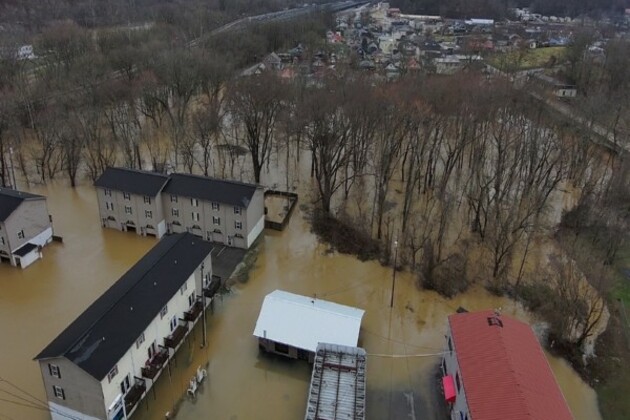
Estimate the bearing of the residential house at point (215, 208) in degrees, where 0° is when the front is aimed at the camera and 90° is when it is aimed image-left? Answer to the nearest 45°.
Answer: approximately 45°

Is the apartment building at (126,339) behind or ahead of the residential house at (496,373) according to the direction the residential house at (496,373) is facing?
ahead

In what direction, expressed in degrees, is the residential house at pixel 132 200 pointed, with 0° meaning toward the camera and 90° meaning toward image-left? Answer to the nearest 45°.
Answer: approximately 45°

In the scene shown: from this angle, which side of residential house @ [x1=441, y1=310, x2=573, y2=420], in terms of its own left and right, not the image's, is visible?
left

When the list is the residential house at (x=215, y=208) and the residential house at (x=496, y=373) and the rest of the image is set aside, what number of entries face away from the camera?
0

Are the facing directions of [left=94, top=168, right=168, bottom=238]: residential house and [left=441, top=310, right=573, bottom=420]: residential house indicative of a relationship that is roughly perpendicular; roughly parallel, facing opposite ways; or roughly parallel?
roughly perpendicular

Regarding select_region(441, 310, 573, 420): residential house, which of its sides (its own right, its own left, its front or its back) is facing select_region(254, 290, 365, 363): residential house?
front

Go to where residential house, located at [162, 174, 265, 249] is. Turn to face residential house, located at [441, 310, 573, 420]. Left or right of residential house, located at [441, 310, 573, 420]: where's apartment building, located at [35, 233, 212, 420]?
right

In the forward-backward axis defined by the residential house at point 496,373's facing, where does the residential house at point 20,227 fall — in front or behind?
in front
